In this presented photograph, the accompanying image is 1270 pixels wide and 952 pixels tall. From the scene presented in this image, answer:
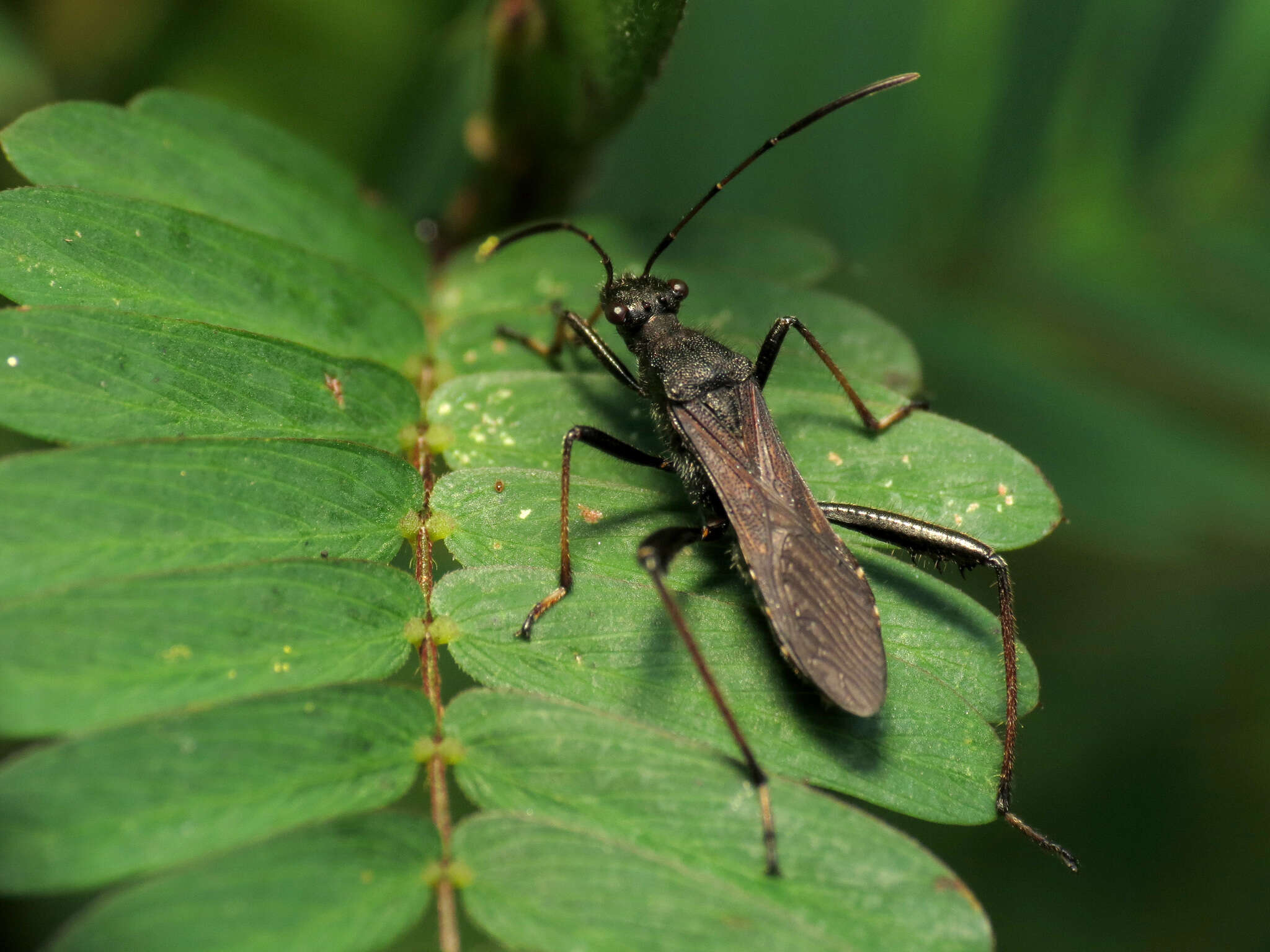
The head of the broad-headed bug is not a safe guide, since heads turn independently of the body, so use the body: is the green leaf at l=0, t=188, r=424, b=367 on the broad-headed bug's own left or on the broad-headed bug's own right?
on the broad-headed bug's own left

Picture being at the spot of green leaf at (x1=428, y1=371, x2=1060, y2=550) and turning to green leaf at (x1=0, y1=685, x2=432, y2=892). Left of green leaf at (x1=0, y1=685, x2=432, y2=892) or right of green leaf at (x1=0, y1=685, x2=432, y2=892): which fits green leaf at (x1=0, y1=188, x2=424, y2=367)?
right

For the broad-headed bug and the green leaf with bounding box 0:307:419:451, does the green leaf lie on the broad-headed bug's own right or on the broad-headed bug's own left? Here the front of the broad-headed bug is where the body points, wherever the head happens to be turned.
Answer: on the broad-headed bug's own left

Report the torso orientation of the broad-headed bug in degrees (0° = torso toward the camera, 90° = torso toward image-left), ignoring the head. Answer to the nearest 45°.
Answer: approximately 135°

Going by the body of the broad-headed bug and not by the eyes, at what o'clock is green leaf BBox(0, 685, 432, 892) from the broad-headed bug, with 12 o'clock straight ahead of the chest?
The green leaf is roughly at 8 o'clock from the broad-headed bug.

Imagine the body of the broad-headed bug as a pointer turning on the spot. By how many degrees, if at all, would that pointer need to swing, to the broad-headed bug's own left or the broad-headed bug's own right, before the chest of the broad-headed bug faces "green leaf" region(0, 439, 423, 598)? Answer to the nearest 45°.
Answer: approximately 90° to the broad-headed bug's own left

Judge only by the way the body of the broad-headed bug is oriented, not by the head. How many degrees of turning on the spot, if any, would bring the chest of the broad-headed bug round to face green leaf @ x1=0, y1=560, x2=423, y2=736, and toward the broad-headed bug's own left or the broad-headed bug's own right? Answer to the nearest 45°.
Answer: approximately 90° to the broad-headed bug's own left

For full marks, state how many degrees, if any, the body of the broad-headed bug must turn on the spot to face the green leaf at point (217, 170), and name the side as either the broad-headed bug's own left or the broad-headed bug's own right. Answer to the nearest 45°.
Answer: approximately 45° to the broad-headed bug's own left
